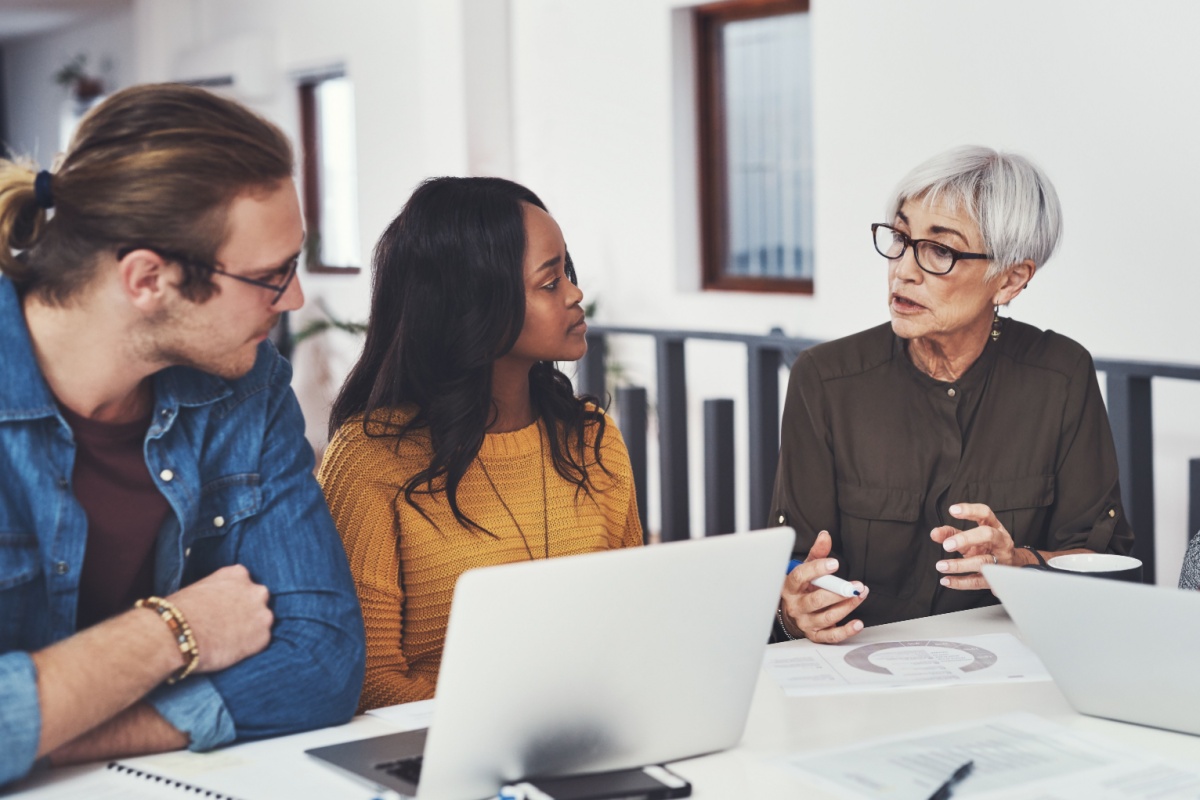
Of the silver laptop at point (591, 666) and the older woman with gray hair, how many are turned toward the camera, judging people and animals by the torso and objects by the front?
1

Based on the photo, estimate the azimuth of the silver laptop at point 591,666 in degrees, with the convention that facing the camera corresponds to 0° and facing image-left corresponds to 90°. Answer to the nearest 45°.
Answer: approximately 135°

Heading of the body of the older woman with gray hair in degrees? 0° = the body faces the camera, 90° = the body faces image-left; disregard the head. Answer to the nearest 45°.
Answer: approximately 0°

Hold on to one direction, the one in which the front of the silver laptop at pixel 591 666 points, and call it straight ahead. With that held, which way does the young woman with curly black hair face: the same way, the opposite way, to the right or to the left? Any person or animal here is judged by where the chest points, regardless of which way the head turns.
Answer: the opposite way

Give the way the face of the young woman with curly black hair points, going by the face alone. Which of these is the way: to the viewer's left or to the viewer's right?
to the viewer's right

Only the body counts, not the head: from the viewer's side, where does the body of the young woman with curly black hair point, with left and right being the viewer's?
facing the viewer and to the right of the viewer

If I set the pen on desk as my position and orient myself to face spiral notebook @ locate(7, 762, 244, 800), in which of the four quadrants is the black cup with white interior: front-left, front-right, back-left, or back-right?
back-right

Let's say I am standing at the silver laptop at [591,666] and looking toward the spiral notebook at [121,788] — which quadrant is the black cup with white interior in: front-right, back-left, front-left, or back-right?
back-right

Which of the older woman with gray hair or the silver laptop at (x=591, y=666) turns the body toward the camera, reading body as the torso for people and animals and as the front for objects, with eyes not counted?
the older woman with gray hair

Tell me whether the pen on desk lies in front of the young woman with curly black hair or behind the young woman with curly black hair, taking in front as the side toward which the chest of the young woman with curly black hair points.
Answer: in front

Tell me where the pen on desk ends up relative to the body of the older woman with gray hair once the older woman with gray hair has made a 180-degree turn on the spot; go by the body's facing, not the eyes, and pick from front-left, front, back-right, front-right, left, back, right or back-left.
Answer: back

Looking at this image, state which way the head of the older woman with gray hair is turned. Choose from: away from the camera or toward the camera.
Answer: toward the camera

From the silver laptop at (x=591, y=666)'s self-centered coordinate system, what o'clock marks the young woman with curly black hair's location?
The young woman with curly black hair is roughly at 1 o'clock from the silver laptop.

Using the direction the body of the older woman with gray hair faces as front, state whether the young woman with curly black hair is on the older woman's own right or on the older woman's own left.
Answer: on the older woman's own right

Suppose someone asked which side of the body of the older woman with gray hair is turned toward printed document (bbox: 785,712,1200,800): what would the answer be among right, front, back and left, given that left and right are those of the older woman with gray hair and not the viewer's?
front

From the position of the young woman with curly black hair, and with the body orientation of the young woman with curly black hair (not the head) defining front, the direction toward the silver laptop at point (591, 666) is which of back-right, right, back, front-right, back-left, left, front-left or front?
front-right

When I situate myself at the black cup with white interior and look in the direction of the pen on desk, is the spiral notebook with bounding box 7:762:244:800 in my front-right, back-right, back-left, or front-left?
front-right
